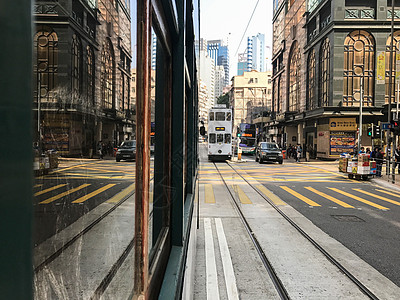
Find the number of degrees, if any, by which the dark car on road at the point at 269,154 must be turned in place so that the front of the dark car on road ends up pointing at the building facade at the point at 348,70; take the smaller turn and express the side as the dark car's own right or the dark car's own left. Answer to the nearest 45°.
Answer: approximately 135° to the dark car's own left

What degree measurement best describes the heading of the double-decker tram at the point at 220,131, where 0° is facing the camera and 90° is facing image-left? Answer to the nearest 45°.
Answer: approximately 0°

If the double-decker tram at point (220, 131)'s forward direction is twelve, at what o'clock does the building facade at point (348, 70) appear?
The building facade is roughly at 8 o'clock from the double-decker tram.

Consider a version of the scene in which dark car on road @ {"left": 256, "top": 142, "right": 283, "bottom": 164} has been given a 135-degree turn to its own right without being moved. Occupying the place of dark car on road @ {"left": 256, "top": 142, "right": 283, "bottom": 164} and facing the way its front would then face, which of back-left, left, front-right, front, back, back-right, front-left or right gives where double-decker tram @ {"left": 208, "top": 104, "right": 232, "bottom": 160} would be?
front-left
